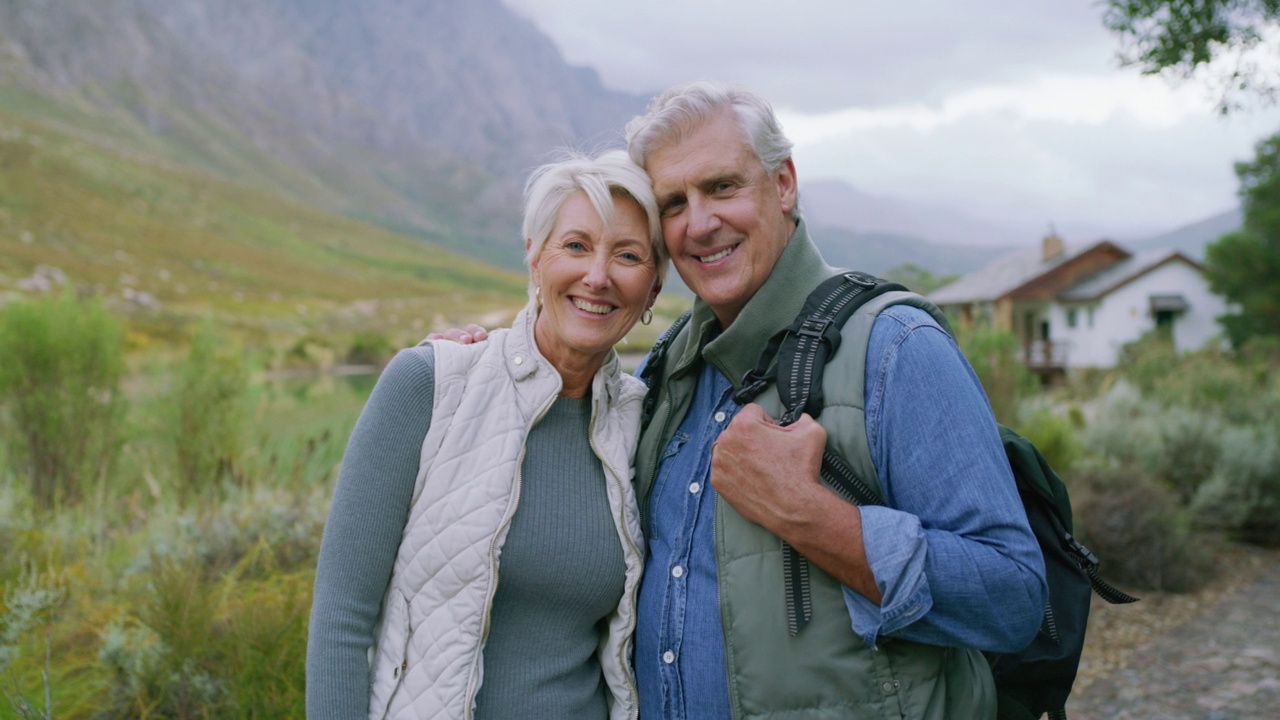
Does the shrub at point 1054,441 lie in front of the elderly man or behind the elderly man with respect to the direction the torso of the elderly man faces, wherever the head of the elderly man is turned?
behind

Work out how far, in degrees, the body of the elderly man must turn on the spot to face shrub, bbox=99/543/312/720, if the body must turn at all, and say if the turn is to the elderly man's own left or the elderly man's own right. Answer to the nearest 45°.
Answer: approximately 90° to the elderly man's own right

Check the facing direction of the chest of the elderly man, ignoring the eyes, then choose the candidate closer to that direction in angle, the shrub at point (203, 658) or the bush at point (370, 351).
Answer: the shrub

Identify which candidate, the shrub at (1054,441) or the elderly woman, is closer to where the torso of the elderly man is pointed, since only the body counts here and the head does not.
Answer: the elderly woman

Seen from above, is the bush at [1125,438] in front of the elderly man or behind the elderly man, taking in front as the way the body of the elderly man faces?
behind

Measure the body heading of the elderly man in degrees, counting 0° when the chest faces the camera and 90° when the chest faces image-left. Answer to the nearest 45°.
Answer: approximately 45°

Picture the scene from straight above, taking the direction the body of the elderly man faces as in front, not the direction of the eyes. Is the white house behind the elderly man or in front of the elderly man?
behind

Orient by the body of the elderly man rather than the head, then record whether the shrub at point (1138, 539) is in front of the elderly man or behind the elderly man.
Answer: behind

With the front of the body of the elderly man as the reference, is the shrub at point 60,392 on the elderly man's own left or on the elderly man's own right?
on the elderly man's own right

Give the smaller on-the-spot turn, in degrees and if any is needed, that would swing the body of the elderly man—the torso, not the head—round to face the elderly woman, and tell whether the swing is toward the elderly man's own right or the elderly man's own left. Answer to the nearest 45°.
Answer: approximately 45° to the elderly man's own right
